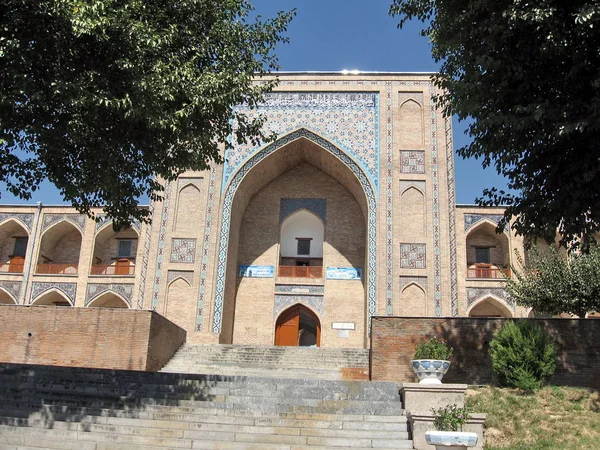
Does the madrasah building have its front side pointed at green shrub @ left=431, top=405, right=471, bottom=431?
yes

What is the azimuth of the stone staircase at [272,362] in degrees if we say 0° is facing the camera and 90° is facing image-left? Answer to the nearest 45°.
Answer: approximately 0°

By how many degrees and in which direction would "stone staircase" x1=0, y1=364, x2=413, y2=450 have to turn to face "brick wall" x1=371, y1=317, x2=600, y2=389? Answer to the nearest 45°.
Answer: approximately 135° to its left

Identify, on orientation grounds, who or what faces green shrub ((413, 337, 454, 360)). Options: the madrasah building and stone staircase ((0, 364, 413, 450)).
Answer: the madrasah building

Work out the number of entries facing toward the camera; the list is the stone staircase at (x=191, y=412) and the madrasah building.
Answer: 2

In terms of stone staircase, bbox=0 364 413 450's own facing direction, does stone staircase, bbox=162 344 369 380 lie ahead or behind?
behind

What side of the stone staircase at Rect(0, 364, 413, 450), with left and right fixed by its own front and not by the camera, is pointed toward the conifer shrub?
left

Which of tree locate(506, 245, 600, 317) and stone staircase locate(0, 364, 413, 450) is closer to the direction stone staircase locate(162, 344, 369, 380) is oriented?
the stone staircase

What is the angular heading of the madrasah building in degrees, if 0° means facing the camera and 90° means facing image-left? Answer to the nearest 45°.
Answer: approximately 0°
